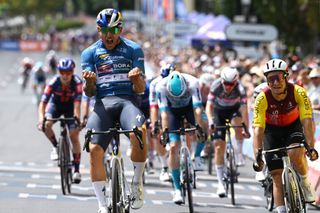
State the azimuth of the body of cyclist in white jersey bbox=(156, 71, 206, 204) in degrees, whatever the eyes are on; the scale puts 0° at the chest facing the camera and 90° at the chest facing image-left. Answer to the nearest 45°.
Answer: approximately 0°

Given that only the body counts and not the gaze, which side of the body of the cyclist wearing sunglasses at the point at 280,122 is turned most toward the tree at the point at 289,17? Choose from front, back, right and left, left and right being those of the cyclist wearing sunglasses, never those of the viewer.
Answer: back

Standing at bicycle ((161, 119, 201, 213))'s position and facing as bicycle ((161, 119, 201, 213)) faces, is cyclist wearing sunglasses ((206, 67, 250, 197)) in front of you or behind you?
behind

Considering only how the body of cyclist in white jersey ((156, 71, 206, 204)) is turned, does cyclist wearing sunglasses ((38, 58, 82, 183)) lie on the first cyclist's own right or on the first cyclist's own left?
on the first cyclist's own right

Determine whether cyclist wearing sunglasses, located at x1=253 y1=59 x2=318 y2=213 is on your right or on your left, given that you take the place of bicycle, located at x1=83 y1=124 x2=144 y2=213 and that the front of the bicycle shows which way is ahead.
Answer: on your left

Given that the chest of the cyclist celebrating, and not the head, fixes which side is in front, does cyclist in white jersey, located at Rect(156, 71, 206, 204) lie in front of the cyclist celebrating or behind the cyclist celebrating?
behind

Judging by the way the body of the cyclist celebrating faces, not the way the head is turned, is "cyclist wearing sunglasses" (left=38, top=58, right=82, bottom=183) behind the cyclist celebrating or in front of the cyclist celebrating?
behind
